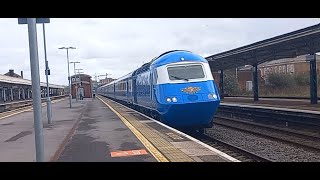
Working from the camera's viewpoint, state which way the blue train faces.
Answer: facing the viewer and to the right of the viewer

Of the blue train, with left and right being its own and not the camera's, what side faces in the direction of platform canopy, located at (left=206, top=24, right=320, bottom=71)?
left
